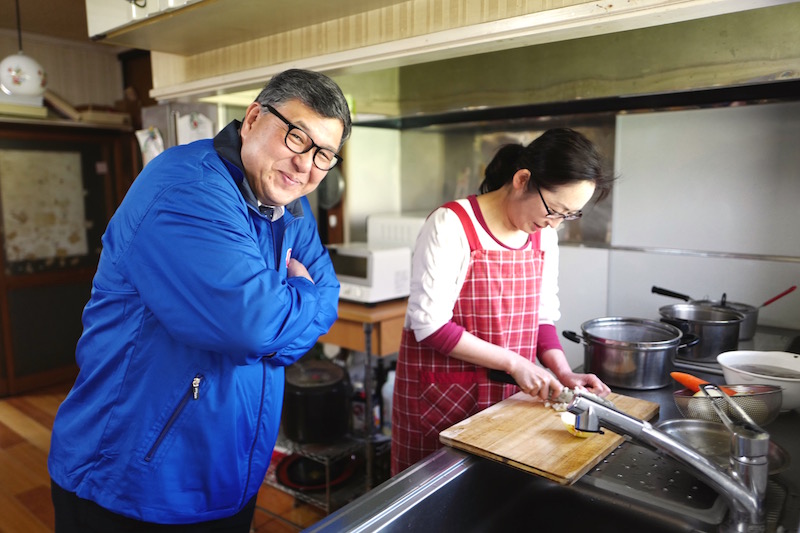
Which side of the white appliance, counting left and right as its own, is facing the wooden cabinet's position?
right

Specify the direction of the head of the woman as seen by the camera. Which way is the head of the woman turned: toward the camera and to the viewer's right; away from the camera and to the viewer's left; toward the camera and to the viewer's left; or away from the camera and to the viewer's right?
toward the camera and to the viewer's right

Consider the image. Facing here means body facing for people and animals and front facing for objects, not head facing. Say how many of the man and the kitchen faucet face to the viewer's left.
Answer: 1

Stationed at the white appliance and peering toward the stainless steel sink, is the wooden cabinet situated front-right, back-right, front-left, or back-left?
back-right

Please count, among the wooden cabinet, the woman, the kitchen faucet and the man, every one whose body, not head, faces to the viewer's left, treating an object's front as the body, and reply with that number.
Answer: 1

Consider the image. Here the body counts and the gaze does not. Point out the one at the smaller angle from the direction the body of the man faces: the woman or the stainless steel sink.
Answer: the stainless steel sink

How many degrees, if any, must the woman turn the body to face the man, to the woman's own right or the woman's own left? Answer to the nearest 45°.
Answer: approximately 90° to the woman's own right

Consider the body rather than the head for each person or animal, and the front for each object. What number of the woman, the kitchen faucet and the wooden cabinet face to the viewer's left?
1

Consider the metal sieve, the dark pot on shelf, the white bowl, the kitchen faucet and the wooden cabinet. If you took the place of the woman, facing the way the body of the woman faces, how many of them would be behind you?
2

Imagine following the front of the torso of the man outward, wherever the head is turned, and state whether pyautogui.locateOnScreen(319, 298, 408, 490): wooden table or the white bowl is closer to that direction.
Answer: the white bowl

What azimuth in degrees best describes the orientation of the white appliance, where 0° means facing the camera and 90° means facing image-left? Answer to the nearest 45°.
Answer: approximately 45°

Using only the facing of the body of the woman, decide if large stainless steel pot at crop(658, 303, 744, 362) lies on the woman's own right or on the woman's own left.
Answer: on the woman's own left

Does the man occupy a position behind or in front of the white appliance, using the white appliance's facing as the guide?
in front

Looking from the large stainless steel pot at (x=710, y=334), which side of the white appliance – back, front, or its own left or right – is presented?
left

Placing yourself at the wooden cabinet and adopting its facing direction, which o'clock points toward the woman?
The woman is roughly at 1 o'clock from the wooden cabinet.

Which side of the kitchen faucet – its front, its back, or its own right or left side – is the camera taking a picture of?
left

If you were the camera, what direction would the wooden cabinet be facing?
facing the viewer and to the right of the viewer
